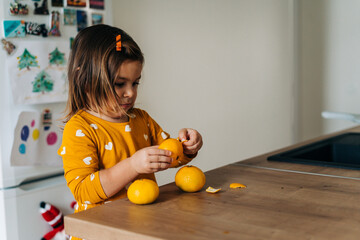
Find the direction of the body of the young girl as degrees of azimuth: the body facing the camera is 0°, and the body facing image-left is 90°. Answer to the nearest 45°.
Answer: approximately 315°

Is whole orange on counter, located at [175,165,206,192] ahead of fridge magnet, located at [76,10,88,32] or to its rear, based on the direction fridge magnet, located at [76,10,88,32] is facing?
ahead

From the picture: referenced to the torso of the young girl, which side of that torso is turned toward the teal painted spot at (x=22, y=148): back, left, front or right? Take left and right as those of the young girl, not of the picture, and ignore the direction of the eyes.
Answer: back

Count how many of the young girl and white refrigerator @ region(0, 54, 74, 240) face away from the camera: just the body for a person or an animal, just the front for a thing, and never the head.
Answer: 0

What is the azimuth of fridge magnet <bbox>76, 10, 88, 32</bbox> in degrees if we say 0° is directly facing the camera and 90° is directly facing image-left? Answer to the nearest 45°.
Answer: approximately 315°

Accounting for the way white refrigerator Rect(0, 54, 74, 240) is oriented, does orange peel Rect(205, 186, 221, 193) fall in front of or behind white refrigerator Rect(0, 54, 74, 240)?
in front
